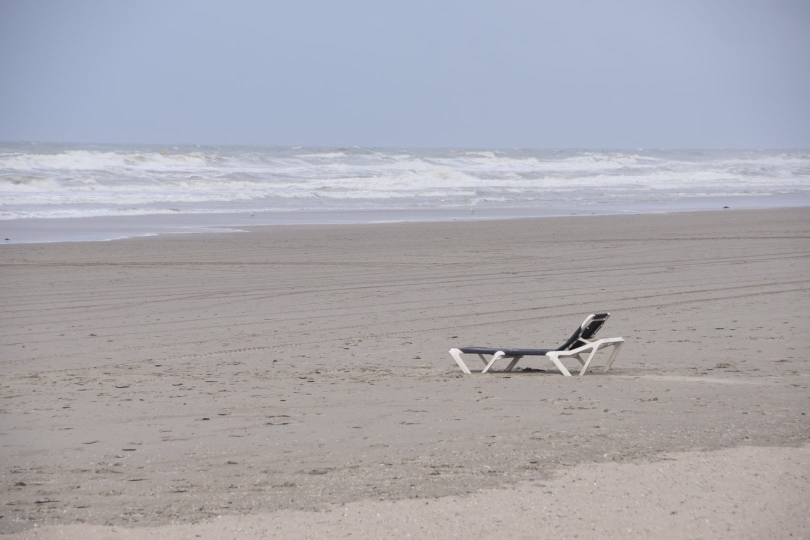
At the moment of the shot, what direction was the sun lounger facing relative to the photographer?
facing to the left of the viewer
